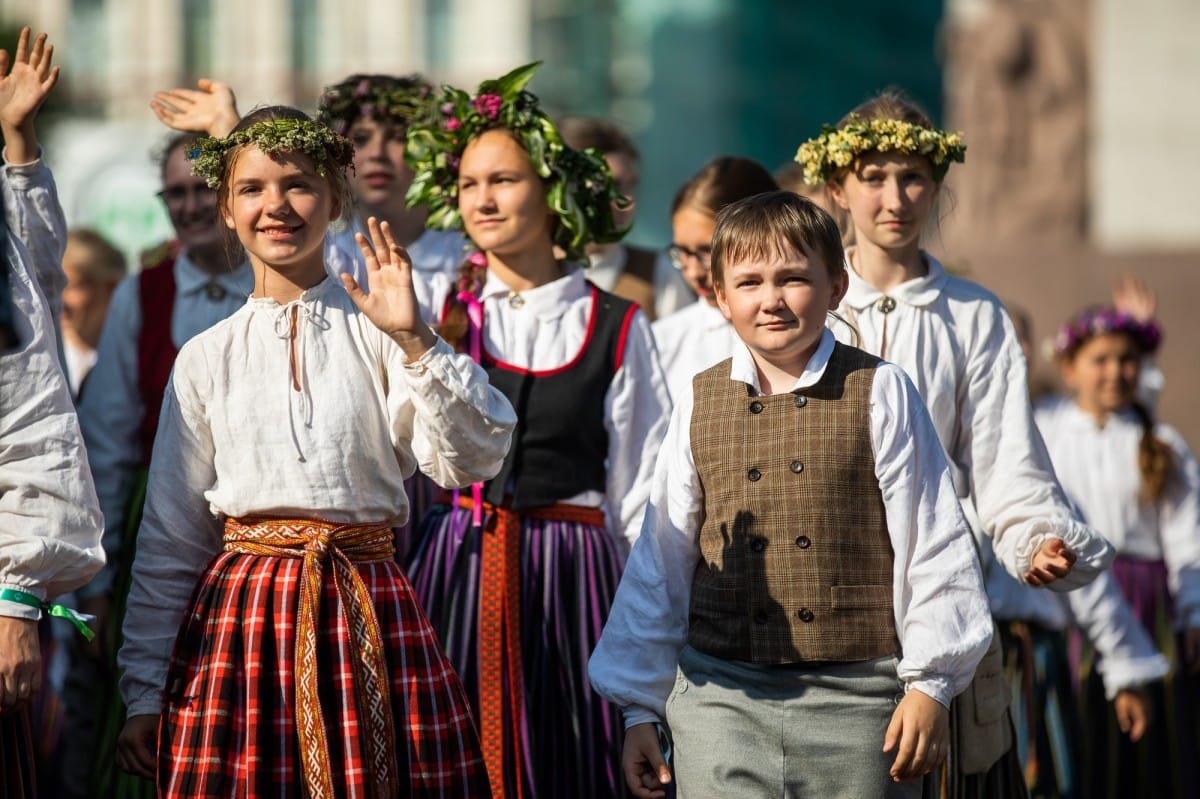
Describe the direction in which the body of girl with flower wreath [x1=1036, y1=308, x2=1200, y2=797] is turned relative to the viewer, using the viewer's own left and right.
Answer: facing the viewer

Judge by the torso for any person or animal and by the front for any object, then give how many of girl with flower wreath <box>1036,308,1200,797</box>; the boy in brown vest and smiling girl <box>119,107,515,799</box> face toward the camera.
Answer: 3

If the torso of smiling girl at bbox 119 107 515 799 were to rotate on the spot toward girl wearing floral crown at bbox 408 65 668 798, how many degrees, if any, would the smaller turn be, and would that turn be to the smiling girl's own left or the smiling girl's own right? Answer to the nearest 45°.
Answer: approximately 135° to the smiling girl's own left

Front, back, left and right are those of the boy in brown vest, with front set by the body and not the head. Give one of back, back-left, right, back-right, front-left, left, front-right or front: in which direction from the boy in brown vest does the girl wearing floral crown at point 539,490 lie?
back-right

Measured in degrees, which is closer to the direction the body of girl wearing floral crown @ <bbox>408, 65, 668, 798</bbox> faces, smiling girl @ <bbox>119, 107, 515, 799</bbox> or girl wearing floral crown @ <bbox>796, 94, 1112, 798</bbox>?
the smiling girl

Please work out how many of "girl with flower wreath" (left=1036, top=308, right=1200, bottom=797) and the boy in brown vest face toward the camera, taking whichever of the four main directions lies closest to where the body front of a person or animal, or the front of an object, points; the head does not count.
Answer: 2

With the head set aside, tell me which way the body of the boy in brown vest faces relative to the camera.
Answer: toward the camera

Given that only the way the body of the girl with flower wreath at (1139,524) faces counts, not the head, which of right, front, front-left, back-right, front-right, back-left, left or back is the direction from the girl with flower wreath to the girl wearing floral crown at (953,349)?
front

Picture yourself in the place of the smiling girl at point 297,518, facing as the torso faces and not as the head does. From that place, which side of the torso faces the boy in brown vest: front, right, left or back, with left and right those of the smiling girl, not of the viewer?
left

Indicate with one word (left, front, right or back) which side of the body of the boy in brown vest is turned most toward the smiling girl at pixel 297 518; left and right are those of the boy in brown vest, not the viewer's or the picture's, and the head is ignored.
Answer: right

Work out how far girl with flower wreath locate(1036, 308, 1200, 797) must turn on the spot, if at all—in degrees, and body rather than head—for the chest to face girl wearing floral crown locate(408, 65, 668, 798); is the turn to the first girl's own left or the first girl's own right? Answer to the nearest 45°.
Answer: approximately 45° to the first girl's own right
